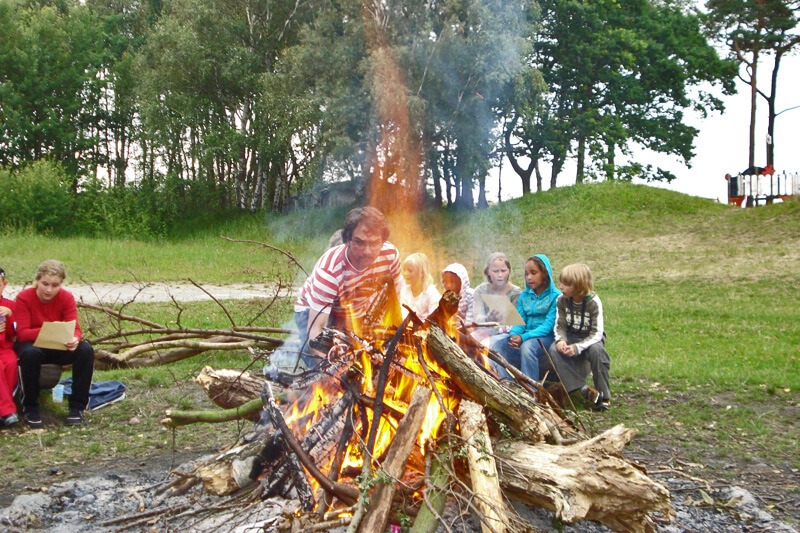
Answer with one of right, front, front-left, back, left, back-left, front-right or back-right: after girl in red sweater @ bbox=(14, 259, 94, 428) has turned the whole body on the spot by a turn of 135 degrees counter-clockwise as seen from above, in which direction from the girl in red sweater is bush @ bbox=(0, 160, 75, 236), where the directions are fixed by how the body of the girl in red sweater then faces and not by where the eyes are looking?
front-left

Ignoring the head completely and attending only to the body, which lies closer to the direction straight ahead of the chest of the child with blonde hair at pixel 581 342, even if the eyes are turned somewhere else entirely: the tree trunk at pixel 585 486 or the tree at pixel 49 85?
the tree trunk

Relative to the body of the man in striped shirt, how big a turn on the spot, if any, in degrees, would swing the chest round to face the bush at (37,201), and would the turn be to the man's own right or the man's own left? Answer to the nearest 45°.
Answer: approximately 180°

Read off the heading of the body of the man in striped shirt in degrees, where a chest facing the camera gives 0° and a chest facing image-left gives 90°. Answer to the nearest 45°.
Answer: approximately 315°

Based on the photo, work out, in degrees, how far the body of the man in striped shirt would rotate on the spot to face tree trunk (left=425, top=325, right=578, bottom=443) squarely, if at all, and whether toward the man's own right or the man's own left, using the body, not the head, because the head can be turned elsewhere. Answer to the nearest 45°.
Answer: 0° — they already face it

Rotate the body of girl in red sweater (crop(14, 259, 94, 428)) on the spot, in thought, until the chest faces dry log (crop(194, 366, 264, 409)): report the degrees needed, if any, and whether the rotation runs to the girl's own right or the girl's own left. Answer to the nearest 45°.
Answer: approximately 45° to the girl's own left

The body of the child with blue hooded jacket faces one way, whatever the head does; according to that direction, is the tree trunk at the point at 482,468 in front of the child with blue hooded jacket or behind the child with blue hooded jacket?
in front

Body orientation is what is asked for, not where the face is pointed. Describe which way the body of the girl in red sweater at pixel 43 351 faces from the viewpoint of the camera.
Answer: toward the camera

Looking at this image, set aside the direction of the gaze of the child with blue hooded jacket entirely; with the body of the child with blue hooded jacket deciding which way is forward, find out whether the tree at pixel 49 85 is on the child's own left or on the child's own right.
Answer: on the child's own right

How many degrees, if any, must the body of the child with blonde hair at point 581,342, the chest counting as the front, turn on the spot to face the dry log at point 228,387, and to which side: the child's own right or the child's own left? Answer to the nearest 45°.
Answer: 0° — they already face it

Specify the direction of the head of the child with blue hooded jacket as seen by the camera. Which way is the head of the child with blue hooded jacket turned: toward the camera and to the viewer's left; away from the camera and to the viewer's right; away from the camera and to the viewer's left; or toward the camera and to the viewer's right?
toward the camera and to the viewer's left

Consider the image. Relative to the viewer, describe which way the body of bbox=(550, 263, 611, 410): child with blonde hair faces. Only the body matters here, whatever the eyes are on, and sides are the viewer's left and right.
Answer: facing the viewer and to the left of the viewer

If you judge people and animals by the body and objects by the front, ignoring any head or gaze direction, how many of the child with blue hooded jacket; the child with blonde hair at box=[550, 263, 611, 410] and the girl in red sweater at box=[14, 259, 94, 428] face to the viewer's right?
0
